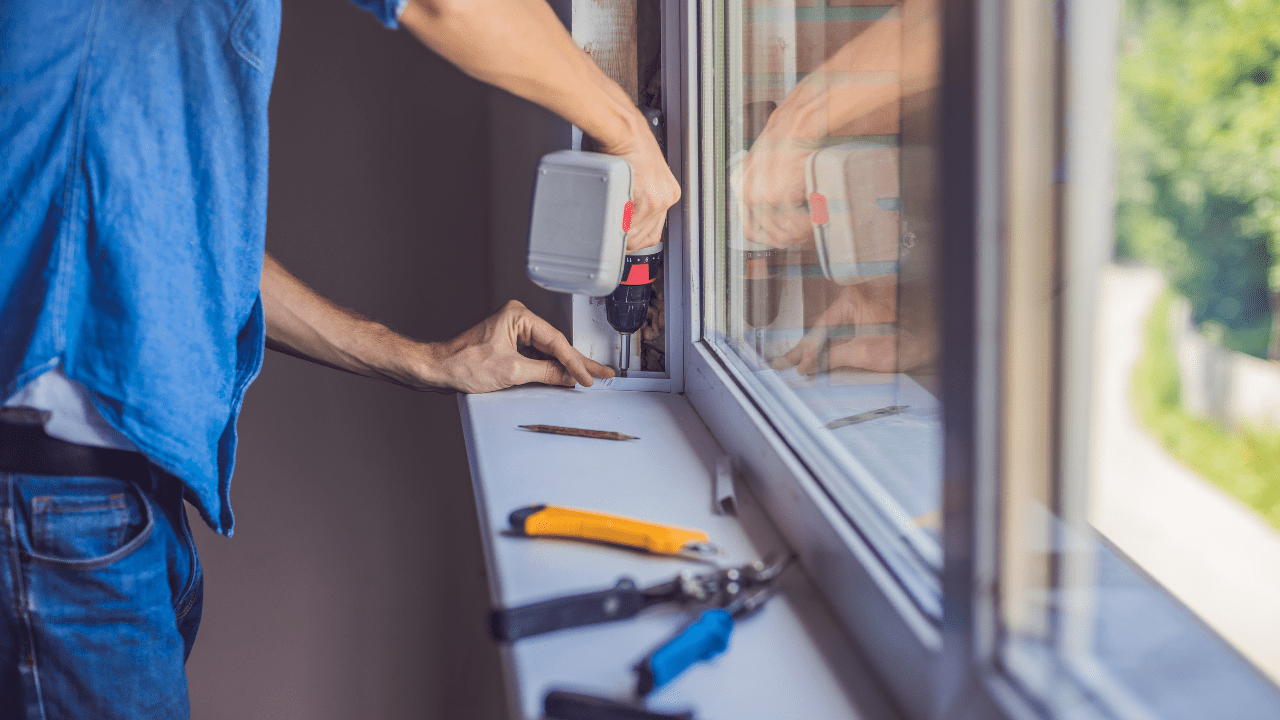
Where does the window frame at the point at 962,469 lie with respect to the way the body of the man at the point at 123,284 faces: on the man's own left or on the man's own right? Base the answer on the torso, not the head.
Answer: on the man's own right

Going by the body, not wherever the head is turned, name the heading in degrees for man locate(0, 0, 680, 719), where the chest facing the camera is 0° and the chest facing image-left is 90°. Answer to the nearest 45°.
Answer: approximately 270°

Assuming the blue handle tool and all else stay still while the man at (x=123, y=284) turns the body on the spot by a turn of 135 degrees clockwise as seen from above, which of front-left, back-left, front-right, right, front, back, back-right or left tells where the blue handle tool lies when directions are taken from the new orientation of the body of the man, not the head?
left
